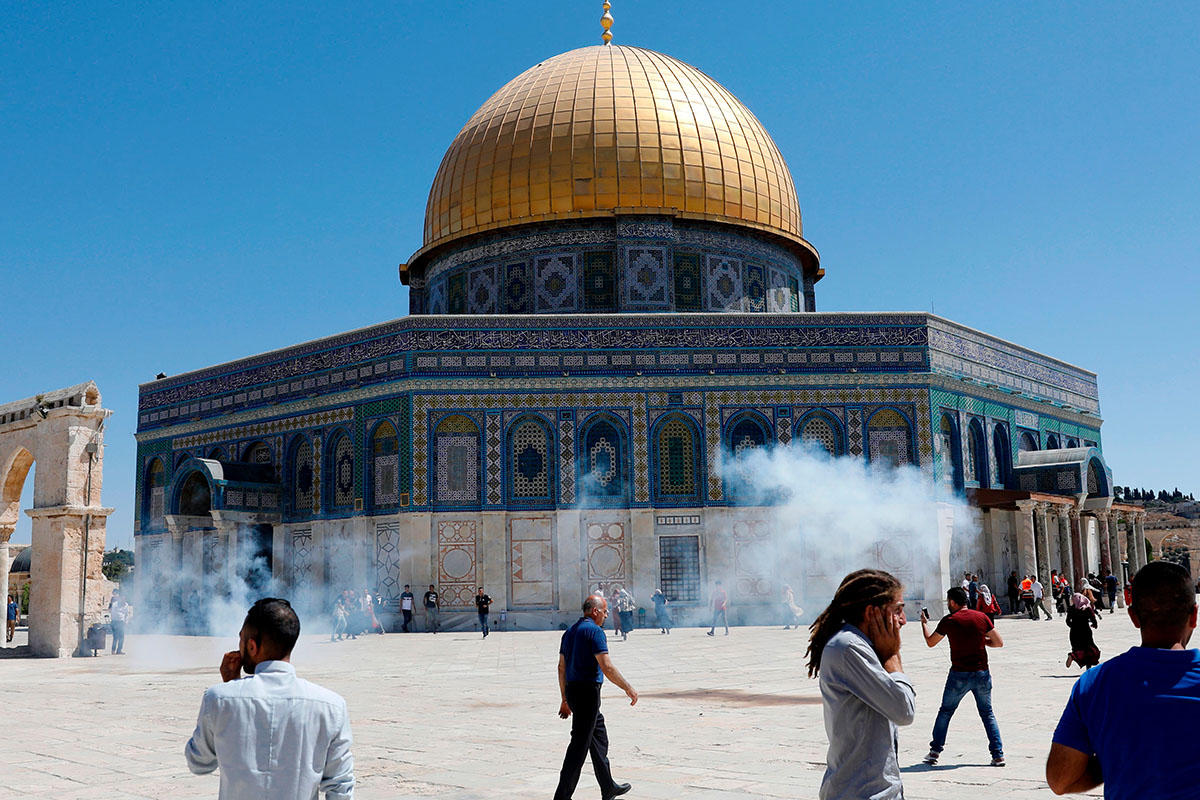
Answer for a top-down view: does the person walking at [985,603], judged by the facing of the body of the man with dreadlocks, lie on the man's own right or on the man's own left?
on the man's own left

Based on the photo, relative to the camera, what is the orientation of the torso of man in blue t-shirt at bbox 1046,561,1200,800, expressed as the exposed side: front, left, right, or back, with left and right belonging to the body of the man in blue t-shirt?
back

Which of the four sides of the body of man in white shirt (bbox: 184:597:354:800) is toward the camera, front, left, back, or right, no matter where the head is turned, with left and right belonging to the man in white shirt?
back

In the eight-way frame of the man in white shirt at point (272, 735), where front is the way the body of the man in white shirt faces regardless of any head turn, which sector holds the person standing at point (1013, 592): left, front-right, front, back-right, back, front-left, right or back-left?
front-right

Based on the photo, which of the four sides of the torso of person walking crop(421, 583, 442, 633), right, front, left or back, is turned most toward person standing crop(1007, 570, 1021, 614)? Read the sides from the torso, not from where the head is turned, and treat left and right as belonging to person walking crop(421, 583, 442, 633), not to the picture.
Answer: left

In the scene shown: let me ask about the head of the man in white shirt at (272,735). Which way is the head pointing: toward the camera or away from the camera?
away from the camera

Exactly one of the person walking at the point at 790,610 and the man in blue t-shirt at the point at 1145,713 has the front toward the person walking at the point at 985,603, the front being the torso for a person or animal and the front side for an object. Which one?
the man in blue t-shirt

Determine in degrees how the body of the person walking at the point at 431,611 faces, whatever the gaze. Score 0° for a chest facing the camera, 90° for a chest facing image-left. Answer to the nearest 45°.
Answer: approximately 0°

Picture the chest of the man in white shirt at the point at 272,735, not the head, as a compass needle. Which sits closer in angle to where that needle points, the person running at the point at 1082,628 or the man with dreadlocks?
the person running

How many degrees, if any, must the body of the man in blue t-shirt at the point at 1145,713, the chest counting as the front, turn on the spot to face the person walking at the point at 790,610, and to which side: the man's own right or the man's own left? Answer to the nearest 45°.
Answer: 0° — they already face them

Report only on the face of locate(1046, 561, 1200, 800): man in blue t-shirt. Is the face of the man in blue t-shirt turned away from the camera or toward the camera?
away from the camera
